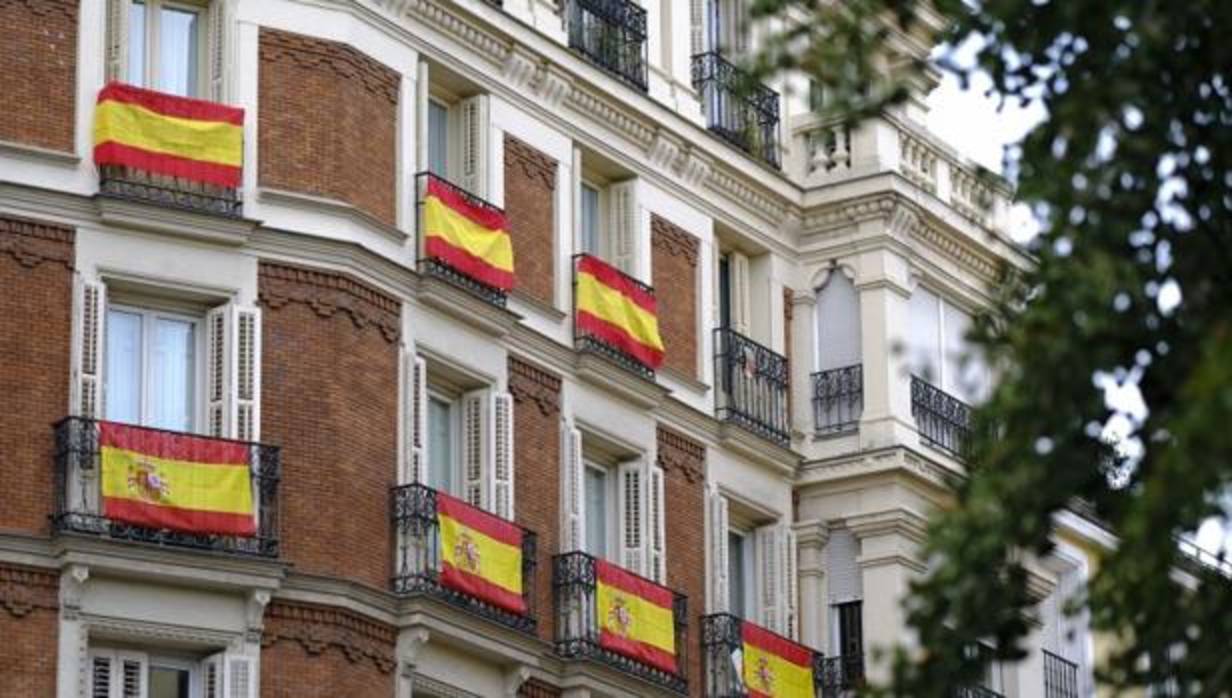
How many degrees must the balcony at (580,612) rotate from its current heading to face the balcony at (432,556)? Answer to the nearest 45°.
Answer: approximately 90° to its right

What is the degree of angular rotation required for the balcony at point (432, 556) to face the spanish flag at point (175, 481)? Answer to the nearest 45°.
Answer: approximately 90° to its right

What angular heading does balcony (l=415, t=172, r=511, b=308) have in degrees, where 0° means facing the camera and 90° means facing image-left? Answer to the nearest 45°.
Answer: approximately 315°

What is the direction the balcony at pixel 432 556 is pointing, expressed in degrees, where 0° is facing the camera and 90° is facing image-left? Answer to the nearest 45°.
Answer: approximately 315°
